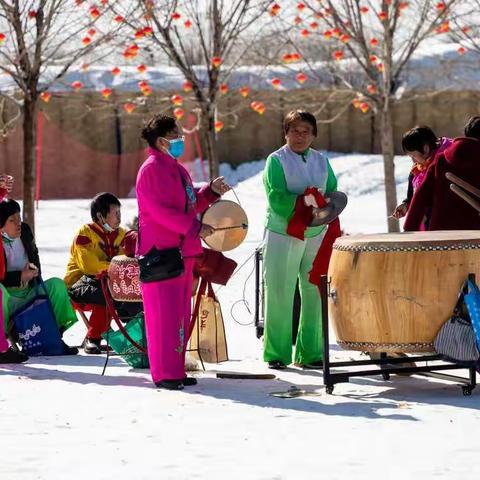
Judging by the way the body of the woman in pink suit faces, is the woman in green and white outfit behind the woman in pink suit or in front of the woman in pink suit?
in front

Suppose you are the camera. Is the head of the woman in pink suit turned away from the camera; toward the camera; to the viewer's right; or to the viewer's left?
to the viewer's right

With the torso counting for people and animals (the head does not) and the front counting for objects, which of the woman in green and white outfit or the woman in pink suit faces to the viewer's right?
the woman in pink suit

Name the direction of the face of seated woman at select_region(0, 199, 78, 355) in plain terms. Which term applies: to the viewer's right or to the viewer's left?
to the viewer's right

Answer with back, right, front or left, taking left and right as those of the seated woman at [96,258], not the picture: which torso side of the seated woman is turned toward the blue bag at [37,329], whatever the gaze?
right

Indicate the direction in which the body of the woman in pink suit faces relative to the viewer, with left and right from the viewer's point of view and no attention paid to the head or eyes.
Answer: facing to the right of the viewer

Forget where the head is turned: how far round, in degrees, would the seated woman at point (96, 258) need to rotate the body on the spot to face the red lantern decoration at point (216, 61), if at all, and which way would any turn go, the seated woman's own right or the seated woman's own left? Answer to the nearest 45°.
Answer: approximately 135° to the seated woman's own left

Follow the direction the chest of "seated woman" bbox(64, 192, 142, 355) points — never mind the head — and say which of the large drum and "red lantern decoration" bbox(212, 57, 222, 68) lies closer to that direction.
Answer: the large drum

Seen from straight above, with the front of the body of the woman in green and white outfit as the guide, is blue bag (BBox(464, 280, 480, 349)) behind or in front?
in front

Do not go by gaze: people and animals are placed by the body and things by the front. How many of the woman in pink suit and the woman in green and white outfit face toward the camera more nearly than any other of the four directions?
1
